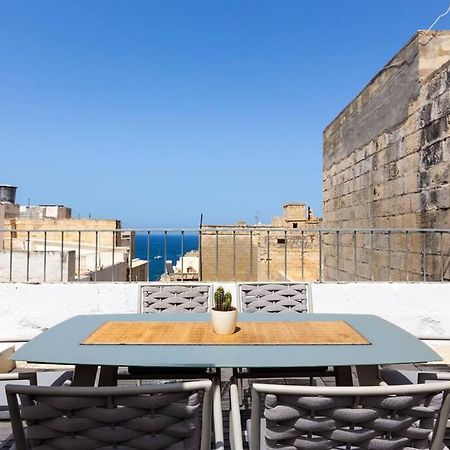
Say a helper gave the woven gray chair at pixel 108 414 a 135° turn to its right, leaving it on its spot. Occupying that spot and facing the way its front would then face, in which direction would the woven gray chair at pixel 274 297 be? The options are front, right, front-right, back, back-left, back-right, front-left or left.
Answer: left

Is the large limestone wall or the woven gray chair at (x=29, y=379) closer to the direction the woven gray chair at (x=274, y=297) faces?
the woven gray chair

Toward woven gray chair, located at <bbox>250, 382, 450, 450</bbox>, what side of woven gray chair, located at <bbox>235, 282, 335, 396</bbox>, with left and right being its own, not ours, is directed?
front

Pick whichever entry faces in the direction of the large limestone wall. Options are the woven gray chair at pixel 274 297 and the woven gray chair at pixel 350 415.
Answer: the woven gray chair at pixel 350 415

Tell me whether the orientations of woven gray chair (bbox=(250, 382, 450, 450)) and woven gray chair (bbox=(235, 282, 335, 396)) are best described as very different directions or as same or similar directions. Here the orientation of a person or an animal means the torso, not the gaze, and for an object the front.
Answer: very different directions

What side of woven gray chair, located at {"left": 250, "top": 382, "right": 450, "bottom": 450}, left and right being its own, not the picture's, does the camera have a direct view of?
back

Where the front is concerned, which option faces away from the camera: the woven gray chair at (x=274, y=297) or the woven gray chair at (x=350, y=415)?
the woven gray chair at (x=350, y=415)

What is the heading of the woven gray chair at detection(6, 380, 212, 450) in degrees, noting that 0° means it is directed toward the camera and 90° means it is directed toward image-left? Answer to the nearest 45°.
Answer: approximately 180°

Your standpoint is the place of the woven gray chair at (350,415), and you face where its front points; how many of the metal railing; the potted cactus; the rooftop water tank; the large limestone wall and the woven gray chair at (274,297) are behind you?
0

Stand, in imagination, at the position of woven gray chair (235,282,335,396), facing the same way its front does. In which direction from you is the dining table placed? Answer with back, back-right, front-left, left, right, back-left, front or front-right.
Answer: front

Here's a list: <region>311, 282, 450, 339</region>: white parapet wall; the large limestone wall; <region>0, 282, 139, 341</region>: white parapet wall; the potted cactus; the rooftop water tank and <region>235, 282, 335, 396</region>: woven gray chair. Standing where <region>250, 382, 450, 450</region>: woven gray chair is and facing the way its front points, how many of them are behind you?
0

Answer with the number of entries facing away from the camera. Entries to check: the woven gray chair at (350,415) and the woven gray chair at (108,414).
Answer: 2

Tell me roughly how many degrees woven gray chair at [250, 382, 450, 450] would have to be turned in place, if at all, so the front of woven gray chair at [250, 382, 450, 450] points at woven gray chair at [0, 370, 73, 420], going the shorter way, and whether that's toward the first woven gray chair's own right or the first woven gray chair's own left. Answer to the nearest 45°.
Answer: approximately 90° to the first woven gray chair's own left

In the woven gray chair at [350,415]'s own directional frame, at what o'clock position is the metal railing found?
The metal railing is roughly at 12 o'clock from the woven gray chair.

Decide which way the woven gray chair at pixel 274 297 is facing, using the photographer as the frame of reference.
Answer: facing the viewer

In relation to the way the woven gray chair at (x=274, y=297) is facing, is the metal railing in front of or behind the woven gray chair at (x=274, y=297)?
behind

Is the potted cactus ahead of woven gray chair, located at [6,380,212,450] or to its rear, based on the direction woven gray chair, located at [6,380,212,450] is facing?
ahead
